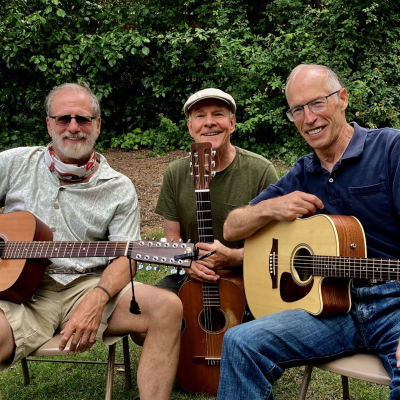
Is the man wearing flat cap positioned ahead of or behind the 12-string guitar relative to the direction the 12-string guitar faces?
behind

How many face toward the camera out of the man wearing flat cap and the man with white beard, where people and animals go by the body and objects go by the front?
2

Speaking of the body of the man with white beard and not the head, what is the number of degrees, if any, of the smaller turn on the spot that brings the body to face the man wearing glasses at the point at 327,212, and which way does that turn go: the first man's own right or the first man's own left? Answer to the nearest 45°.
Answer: approximately 45° to the first man's own left

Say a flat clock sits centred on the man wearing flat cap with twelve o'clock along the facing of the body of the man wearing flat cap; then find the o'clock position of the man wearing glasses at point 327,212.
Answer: The man wearing glasses is roughly at 11 o'clock from the man wearing flat cap.

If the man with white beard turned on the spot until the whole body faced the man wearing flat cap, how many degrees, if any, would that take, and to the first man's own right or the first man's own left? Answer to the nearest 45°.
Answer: approximately 90° to the first man's own left

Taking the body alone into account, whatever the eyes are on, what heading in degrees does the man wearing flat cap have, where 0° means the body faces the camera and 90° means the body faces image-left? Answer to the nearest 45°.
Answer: approximately 0°

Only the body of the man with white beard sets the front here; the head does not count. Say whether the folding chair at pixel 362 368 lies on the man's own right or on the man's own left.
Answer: on the man's own left

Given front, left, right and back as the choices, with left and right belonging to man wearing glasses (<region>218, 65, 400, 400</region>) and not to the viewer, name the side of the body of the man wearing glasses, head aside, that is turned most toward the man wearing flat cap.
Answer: right
